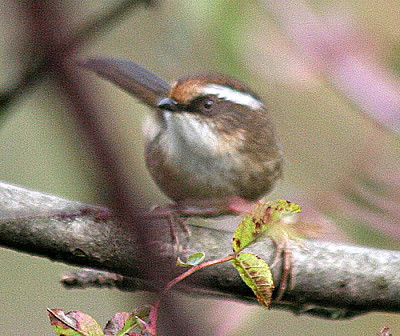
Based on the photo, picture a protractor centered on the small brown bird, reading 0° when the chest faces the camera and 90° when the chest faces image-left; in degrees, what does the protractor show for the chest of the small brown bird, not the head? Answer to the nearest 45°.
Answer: approximately 45°

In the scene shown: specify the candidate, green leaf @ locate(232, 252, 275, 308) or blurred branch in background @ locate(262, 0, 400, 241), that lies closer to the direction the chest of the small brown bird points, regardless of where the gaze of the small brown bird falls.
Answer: the green leaf

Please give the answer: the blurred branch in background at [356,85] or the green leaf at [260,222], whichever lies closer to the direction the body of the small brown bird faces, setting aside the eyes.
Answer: the green leaf

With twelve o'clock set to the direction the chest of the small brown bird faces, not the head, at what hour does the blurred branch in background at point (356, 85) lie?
The blurred branch in background is roughly at 8 o'clock from the small brown bird.
